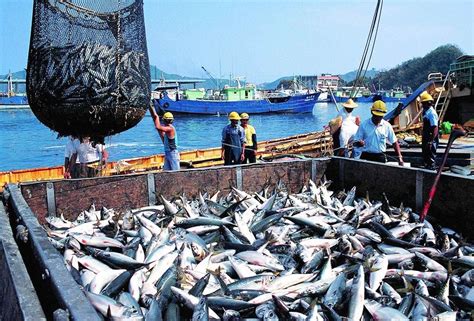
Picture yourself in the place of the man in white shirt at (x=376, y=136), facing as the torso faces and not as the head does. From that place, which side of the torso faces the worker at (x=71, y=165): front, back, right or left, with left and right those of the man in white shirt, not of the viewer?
right

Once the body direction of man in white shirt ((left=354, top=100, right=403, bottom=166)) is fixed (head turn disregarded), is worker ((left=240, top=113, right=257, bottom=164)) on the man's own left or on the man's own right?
on the man's own right

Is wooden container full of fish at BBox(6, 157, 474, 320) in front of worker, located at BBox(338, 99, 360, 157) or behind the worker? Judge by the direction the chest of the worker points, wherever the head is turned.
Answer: in front

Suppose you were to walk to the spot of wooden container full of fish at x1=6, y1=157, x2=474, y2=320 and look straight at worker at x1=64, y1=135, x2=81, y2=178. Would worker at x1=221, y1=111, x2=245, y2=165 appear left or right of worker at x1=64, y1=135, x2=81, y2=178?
right

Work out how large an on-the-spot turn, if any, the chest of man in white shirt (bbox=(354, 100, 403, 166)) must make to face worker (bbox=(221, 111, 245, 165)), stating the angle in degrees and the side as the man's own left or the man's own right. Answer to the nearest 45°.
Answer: approximately 135° to the man's own right

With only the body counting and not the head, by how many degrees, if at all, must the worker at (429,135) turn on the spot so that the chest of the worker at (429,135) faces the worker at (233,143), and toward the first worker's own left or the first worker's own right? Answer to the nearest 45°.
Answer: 0° — they already face them

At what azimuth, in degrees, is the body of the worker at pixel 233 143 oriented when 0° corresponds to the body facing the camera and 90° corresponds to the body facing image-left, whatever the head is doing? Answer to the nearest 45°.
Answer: approximately 0°
